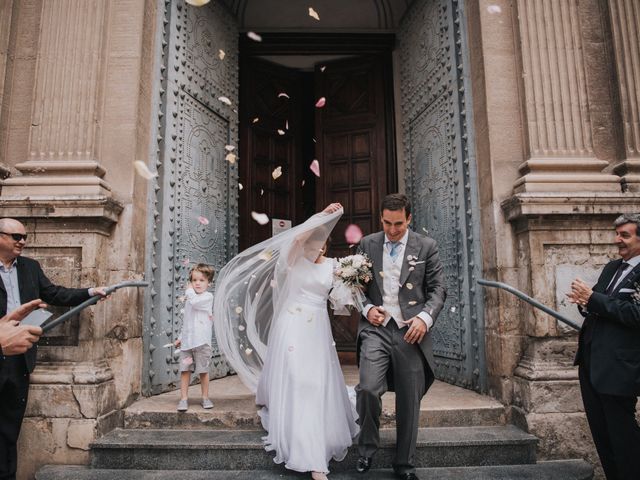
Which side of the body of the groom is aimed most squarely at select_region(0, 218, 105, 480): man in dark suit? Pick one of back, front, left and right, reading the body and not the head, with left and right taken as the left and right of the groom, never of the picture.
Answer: right

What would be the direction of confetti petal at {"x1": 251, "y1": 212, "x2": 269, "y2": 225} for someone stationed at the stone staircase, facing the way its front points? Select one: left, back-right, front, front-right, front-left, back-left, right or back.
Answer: back

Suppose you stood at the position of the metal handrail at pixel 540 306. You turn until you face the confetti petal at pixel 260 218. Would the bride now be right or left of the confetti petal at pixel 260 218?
left

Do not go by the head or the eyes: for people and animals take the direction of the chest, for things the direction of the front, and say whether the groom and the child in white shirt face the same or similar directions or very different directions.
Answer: same or similar directions

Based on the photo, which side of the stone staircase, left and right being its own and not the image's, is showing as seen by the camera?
front

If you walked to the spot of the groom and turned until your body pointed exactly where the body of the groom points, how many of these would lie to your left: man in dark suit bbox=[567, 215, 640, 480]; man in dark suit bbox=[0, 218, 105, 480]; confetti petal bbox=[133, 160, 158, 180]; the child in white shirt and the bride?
1

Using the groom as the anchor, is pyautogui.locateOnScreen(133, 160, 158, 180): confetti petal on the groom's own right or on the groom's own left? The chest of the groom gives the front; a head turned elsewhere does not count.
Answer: on the groom's own right

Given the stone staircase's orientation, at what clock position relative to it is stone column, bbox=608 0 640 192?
The stone column is roughly at 9 o'clock from the stone staircase.

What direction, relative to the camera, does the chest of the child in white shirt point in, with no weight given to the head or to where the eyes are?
toward the camera

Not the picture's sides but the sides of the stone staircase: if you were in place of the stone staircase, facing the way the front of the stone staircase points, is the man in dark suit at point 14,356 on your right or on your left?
on your right

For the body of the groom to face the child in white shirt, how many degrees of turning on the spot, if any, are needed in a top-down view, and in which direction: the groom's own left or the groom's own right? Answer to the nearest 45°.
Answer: approximately 135° to the groom's own right

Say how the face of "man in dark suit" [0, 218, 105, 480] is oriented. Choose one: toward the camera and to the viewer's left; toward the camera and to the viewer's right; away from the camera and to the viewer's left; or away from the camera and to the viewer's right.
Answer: toward the camera and to the viewer's right
